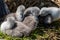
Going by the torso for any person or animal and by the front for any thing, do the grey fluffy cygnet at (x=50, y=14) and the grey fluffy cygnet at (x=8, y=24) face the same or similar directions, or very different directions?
very different directions

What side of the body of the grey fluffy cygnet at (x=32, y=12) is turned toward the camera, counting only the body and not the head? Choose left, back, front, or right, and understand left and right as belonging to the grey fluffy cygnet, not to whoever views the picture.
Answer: left

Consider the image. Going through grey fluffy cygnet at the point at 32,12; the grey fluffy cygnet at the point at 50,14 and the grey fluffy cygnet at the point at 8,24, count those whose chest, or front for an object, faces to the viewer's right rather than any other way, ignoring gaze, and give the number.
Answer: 1

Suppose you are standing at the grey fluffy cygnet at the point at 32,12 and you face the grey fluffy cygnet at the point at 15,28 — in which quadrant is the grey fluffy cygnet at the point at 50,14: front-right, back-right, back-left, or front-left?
back-left
